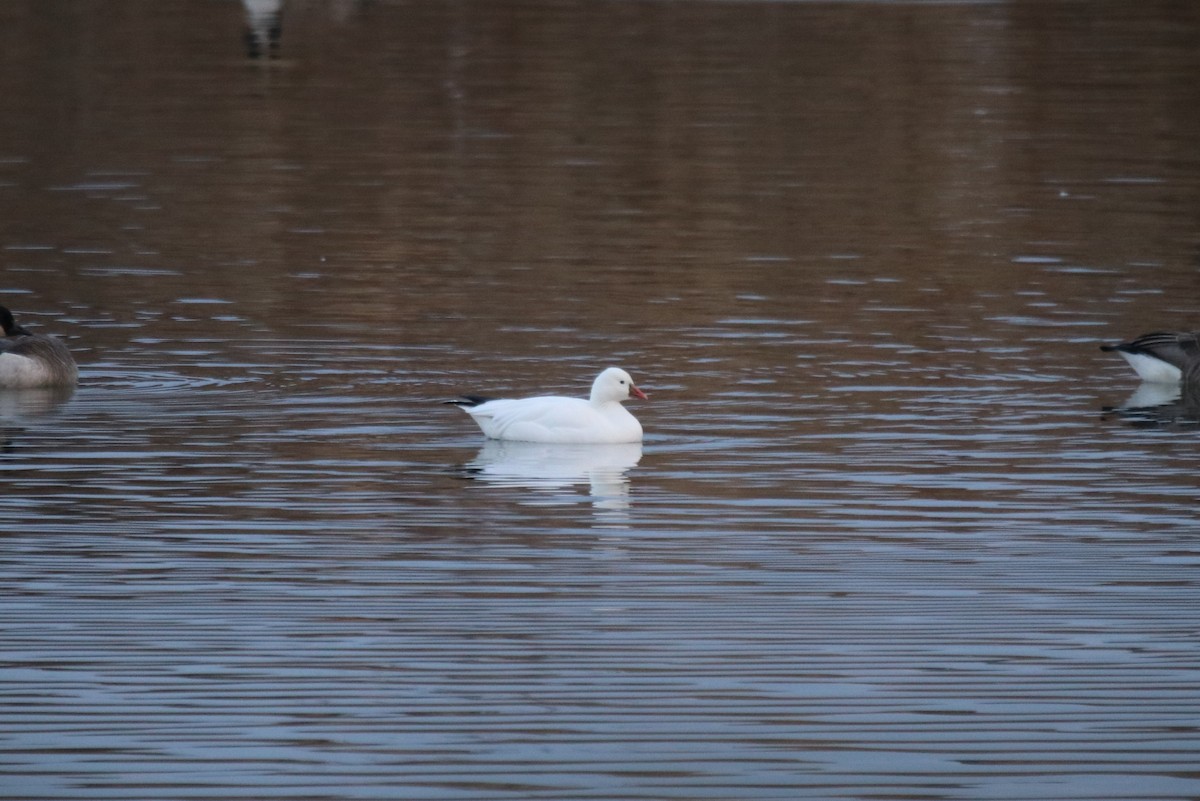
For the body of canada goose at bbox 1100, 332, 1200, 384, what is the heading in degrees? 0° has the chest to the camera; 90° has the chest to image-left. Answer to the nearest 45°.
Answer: approximately 270°

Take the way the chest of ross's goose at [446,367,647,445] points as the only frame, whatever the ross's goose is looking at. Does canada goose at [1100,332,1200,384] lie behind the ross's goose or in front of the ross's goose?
in front

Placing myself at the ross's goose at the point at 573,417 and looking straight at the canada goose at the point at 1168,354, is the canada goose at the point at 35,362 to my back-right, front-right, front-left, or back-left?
back-left

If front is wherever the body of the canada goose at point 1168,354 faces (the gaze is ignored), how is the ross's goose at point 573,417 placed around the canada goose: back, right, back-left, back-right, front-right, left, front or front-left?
back-right

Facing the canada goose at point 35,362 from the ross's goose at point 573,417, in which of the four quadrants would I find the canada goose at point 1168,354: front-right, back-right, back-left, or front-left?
back-right

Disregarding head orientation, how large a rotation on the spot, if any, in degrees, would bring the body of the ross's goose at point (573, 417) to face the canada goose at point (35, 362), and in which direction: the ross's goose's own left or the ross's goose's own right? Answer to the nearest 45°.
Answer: approximately 135° to the ross's goose's own left

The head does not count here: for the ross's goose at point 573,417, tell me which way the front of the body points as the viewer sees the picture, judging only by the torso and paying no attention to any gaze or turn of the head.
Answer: to the viewer's right
